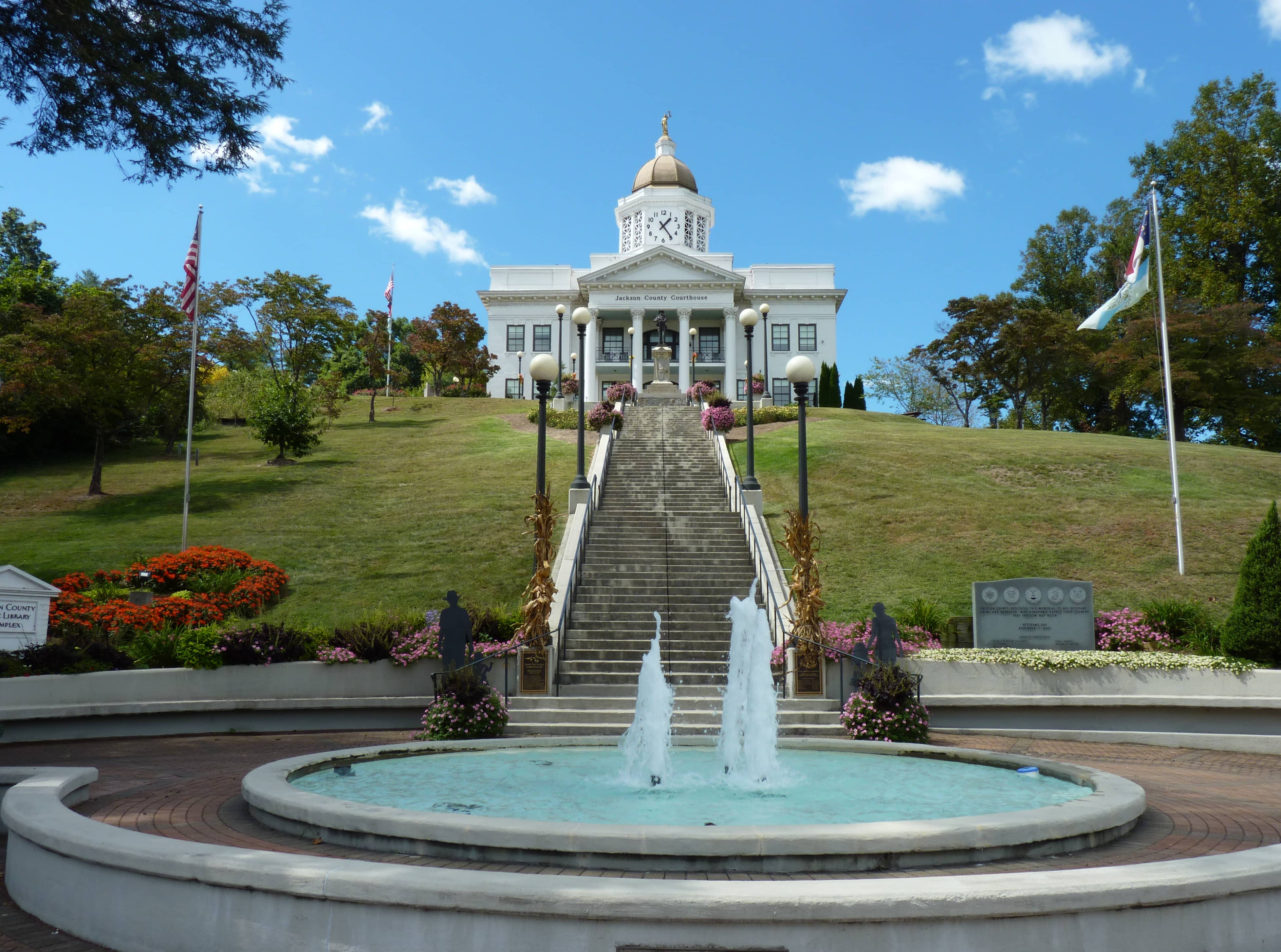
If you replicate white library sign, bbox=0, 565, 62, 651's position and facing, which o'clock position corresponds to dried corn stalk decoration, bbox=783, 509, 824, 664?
The dried corn stalk decoration is roughly at 10 o'clock from the white library sign.

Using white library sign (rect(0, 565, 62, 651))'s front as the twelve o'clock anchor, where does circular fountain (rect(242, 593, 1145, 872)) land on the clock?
The circular fountain is roughly at 11 o'clock from the white library sign.

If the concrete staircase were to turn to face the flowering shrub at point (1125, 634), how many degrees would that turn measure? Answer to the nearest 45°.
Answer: approximately 90° to its left

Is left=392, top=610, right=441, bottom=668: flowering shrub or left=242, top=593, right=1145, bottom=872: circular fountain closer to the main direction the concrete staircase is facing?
the circular fountain

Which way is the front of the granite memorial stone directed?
toward the camera

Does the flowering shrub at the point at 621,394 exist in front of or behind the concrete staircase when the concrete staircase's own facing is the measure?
behind

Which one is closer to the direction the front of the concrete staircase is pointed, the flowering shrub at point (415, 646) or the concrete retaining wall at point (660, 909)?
the concrete retaining wall

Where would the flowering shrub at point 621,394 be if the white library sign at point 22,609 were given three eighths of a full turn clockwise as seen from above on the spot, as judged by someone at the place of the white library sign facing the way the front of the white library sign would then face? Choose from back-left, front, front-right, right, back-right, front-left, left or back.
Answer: right

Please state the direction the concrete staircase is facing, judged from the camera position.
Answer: facing the viewer

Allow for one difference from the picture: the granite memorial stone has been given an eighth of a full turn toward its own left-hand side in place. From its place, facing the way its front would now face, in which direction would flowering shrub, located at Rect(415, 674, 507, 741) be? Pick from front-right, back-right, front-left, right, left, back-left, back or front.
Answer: right

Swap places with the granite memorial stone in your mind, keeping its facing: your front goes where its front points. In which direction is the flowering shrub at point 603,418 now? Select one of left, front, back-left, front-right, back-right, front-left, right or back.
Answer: back-right

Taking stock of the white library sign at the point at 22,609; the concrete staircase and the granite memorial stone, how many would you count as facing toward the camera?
3

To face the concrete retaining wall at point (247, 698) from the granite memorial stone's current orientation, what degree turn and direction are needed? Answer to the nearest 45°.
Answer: approximately 45° to its right

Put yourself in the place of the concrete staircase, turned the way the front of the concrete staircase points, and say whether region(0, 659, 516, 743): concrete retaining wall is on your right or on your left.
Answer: on your right

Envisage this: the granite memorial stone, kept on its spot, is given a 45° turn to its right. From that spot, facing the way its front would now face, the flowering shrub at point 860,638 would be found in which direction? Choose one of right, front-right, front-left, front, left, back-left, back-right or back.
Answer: front

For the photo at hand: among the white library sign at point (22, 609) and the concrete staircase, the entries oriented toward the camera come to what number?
2

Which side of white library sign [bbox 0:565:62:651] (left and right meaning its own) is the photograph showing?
front

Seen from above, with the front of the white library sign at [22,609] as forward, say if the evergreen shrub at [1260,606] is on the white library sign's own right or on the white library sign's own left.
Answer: on the white library sign's own left
